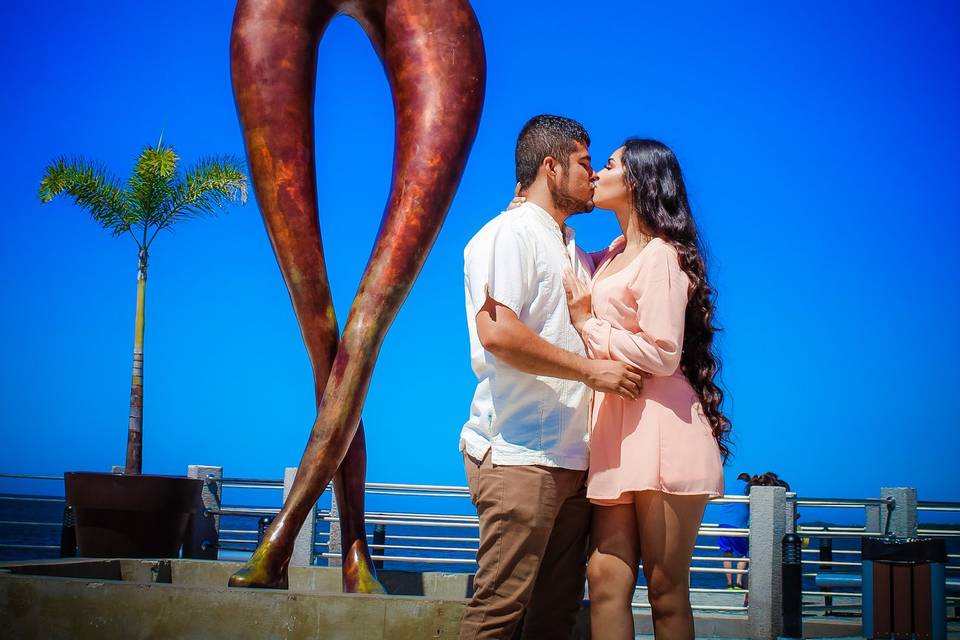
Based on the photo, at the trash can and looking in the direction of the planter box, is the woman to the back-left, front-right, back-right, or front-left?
front-left

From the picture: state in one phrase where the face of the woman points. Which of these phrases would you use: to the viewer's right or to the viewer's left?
to the viewer's left

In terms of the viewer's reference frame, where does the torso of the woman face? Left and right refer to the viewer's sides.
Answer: facing the viewer and to the left of the viewer

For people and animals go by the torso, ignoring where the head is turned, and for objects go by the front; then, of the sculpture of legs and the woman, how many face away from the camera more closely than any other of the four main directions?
0

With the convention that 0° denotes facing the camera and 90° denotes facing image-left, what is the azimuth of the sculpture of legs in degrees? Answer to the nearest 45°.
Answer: approximately 0°

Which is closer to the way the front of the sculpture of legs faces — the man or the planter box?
the man

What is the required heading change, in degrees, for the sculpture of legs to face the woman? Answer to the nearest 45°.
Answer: approximately 45° to its left

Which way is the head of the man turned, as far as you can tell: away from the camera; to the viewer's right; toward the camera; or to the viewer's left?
to the viewer's right
